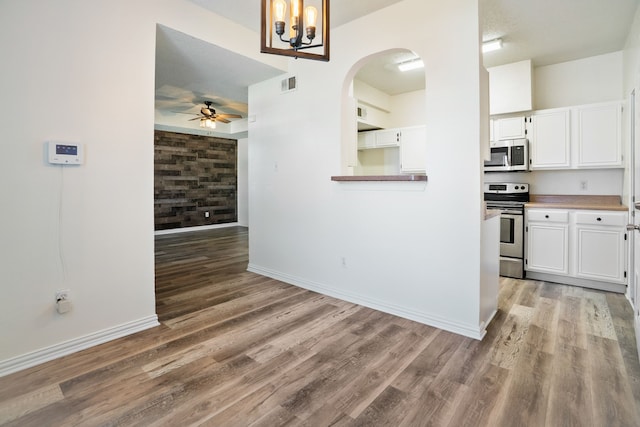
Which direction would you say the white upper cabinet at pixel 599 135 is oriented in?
toward the camera

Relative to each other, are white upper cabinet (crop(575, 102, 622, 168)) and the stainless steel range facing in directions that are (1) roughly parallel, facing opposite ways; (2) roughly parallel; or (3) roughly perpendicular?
roughly parallel

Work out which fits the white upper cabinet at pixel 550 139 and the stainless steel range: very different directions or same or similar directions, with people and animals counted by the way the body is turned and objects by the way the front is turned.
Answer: same or similar directions

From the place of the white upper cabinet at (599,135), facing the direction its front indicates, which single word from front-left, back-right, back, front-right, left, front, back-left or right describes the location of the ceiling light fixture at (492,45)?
front-right

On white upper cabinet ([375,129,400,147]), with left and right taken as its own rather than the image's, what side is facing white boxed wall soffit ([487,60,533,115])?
left

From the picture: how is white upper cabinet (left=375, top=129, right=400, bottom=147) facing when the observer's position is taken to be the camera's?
facing the viewer and to the left of the viewer

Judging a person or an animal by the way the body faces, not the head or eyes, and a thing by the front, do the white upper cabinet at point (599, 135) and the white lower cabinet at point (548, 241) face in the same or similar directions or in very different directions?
same or similar directions

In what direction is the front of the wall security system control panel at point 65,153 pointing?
toward the camera

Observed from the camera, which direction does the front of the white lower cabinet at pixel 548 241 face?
facing the viewer

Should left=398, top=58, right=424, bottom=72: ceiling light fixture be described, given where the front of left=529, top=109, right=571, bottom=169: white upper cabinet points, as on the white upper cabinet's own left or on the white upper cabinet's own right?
on the white upper cabinet's own right
